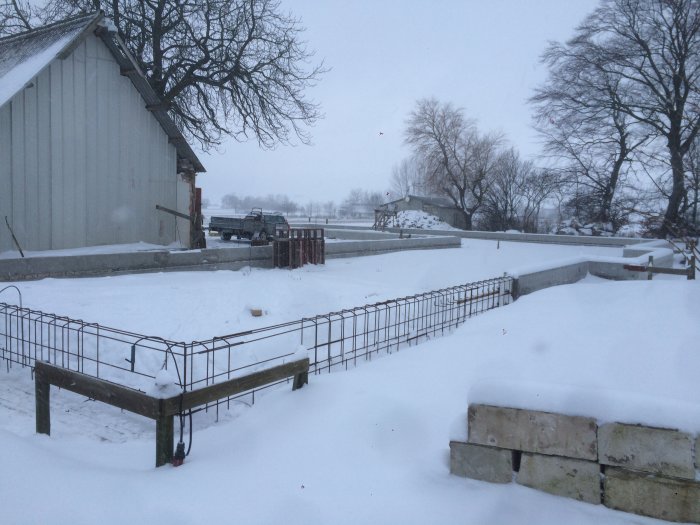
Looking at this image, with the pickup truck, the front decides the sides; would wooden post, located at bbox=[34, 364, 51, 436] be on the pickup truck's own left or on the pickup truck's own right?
on the pickup truck's own right

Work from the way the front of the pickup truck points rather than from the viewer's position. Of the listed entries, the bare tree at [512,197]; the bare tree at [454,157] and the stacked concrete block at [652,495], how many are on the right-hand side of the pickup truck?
1

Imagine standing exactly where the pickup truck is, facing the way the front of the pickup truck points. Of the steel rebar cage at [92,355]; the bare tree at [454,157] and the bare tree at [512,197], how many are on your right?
1

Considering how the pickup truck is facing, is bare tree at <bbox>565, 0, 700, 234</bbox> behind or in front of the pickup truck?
in front

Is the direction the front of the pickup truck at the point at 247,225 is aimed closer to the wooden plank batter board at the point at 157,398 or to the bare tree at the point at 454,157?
the bare tree

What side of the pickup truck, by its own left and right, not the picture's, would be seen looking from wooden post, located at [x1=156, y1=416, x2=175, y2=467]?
right

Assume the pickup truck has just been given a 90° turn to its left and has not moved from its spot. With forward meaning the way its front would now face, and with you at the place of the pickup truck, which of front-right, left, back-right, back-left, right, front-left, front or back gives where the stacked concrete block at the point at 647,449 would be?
back

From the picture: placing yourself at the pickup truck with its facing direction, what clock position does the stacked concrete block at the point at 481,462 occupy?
The stacked concrete block is roughly at 3 o'clock from the pickup truck.

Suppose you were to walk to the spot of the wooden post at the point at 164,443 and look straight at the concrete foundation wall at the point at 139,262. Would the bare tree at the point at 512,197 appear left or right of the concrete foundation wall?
right

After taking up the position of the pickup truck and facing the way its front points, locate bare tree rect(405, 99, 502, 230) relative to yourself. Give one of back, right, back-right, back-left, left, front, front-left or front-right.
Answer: front-left

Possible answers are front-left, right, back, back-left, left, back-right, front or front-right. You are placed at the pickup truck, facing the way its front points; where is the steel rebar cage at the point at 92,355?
right

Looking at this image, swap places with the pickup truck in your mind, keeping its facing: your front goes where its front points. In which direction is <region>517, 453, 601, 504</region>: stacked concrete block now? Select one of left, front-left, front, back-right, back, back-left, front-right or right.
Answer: right

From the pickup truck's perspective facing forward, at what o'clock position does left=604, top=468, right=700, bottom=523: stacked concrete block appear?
The stacked concrete block is roughly at 3 o'clock from the pickup truck.

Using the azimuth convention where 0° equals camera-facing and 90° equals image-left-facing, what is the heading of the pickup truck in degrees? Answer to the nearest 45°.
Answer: approximately 270°

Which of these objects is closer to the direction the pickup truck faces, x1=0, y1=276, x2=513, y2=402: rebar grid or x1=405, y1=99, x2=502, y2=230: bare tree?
the bare tree

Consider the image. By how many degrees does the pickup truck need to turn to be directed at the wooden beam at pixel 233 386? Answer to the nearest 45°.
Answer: approximately 90° to its right

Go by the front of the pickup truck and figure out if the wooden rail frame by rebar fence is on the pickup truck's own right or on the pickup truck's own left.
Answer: on the pickup truck's own right
